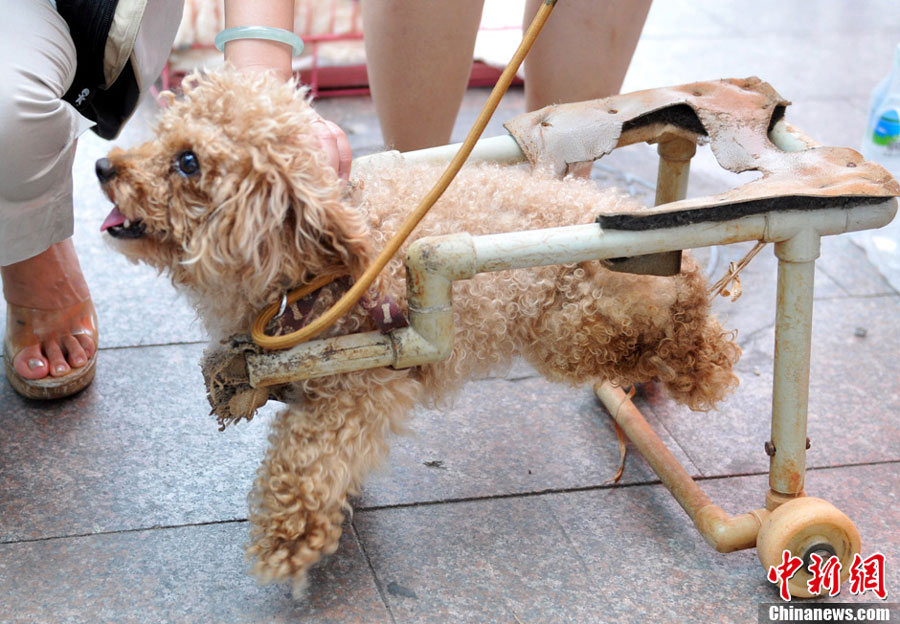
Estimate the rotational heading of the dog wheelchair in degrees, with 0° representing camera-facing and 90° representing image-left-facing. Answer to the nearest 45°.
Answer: approximately 90°

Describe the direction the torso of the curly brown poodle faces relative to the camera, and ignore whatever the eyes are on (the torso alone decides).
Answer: to the viewer's left
